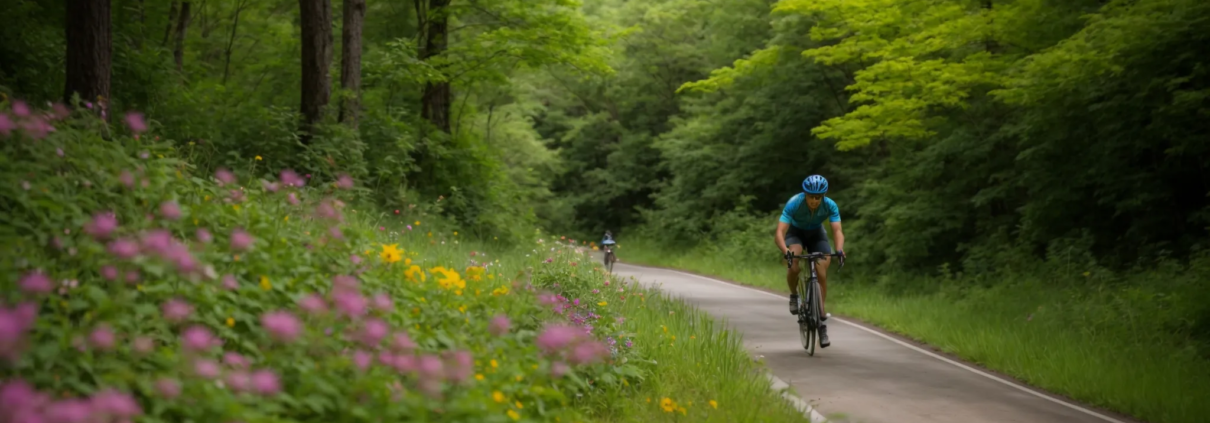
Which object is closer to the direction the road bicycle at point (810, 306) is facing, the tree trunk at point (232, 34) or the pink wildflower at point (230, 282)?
the pink wildflower

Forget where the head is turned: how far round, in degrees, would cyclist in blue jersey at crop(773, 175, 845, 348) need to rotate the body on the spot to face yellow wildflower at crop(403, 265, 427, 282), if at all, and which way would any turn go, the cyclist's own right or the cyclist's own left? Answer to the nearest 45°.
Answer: approximately 45° to the cyclist's own right

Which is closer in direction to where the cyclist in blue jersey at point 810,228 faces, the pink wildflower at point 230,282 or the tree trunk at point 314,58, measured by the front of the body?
the pink wildflower

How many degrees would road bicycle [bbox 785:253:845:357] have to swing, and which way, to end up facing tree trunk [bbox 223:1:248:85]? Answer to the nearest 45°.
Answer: approximately 135° to its right

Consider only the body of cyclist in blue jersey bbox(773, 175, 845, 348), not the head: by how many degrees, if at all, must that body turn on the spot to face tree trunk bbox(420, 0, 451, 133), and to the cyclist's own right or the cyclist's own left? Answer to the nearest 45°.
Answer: approximately 135° to the cyclist's own right

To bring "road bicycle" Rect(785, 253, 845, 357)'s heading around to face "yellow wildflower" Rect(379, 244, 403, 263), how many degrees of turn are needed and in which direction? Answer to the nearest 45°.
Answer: approximately 45° to its right

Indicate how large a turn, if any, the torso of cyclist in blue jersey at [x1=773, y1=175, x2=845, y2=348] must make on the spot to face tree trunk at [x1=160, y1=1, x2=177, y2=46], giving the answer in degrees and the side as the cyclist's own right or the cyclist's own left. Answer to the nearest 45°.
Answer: approximately 90° to the cyclist's own right

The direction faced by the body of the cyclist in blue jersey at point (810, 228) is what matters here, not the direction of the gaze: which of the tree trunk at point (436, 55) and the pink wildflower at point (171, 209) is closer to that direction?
the pink wildflower

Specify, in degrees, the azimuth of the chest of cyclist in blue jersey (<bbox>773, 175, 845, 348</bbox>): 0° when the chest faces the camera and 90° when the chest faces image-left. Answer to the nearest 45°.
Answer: approximately 0°

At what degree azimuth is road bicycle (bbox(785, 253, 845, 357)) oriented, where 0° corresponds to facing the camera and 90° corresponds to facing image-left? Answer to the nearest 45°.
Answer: approximately 0°
